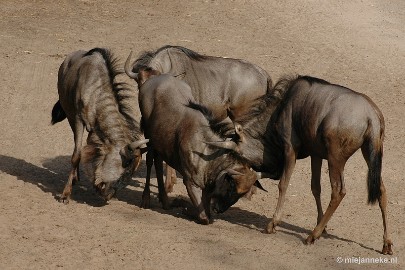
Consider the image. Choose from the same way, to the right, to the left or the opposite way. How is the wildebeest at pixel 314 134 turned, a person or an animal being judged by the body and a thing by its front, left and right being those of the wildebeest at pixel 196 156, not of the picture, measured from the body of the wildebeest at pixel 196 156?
the opposite way

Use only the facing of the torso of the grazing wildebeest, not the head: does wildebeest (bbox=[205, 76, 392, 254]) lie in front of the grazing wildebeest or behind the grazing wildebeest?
in front

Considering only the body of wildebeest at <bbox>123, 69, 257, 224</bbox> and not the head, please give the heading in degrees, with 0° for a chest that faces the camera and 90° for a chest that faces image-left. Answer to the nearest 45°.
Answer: approximately 315°

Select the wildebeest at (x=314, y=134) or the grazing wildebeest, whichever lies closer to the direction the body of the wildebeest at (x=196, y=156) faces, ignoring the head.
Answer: the wildebeest

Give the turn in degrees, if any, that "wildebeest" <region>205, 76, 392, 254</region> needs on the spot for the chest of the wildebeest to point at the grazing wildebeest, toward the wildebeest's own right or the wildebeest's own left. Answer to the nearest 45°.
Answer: approximately 45° to the wildebeest's own left
